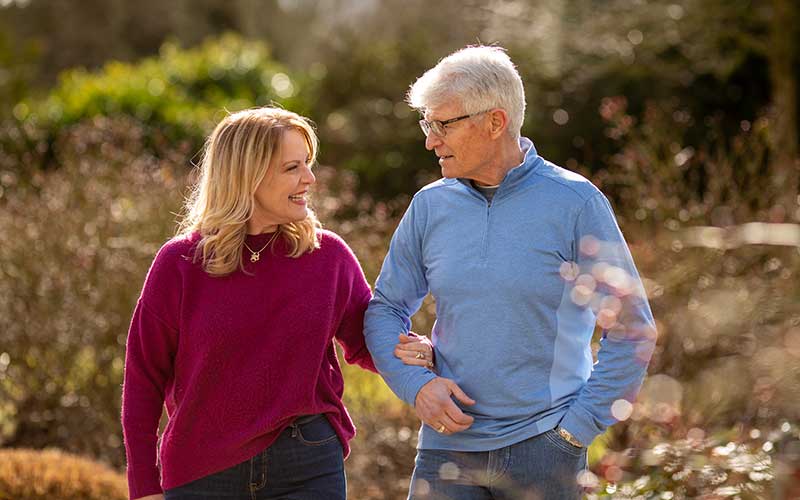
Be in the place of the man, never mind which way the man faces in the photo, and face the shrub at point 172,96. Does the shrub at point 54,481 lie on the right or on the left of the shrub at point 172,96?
left

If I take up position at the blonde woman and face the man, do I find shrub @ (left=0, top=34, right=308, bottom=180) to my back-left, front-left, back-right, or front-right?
back-left

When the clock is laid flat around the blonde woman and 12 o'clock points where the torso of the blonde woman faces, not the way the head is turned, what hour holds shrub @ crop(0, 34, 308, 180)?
The shrub is roughly at 6 o'clock from the blonde woman.

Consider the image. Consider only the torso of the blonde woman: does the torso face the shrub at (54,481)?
no

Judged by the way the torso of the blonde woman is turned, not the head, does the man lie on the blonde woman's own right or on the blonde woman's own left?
on the blonde woman's own left

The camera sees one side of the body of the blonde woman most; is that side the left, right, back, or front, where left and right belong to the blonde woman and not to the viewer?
front
